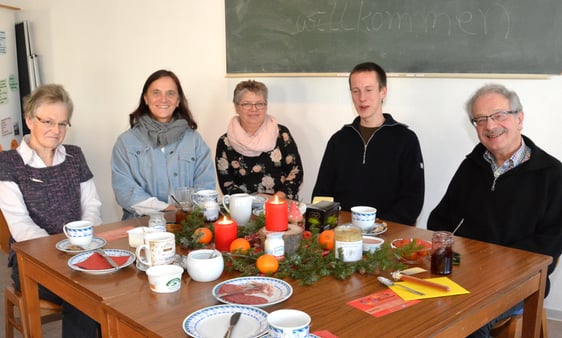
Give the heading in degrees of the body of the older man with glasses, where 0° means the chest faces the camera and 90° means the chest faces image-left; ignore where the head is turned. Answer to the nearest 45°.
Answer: approximately 45°

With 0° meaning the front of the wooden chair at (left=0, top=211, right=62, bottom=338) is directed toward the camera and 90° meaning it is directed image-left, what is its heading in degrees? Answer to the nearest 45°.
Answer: approximately 315°

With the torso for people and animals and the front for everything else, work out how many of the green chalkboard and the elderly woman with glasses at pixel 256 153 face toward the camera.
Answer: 2

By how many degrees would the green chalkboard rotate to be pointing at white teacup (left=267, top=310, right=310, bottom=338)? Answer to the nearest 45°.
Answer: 0° — it already faces it
